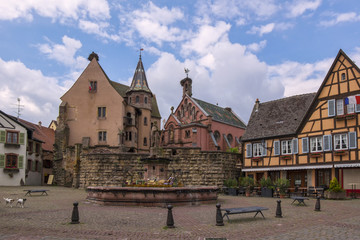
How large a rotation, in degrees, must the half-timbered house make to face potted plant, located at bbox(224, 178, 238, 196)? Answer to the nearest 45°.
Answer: approximately 45° to its right

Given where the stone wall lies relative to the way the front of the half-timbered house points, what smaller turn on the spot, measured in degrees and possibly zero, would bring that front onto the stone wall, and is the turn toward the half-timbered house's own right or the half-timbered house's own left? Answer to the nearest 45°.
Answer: approximately 45° to the half-timbered house's own right

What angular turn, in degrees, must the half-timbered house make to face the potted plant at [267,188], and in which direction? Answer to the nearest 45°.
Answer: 0° — it already faces it

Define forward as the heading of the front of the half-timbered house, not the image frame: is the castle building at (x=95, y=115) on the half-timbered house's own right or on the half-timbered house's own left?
on the half-timbered house's own right

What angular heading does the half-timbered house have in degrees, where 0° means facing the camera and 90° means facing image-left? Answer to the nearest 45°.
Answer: approximately 45°

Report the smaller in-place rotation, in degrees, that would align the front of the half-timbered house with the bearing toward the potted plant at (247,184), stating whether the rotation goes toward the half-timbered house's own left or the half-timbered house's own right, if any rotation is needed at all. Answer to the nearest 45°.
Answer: approximately 45° to the half-timbered house's own right

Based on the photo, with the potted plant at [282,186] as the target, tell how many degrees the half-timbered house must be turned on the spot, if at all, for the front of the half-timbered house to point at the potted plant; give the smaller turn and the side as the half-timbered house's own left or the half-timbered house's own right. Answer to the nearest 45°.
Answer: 0° — it already faces it

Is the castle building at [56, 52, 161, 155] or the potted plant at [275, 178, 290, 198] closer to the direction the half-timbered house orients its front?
the potted plant
